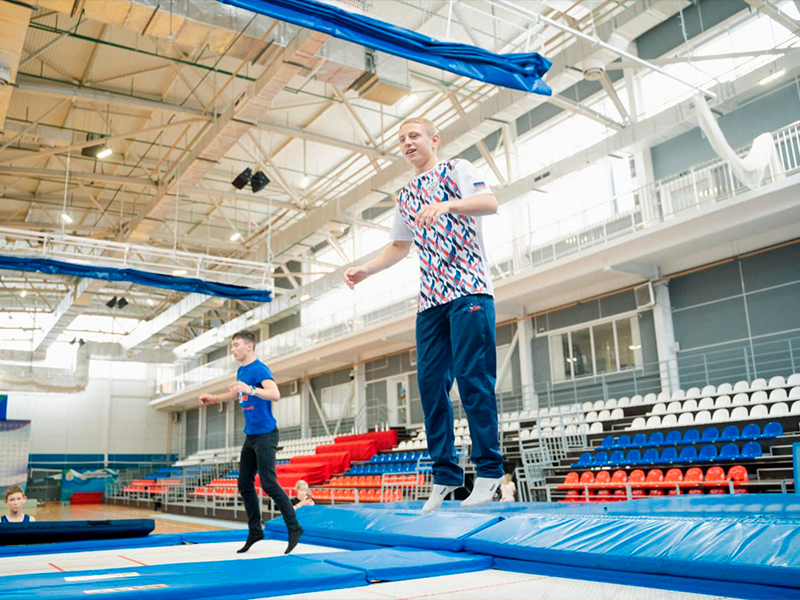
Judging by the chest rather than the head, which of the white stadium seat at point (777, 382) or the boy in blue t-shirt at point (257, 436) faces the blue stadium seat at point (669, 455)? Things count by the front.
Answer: the white stadium seat

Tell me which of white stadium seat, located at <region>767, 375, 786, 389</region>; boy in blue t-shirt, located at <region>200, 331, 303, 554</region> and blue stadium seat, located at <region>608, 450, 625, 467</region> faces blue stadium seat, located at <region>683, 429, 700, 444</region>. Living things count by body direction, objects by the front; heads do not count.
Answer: the white stadium seat

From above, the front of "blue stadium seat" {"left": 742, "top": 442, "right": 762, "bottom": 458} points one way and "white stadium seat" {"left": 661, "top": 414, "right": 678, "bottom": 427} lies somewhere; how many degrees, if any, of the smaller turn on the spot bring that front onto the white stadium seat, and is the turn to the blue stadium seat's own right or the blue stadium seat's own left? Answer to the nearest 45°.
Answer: approximately 90° to the blue stadium seat's own right

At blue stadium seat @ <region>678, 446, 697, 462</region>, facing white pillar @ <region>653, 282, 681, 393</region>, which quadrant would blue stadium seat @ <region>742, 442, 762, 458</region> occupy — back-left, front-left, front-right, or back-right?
back-right

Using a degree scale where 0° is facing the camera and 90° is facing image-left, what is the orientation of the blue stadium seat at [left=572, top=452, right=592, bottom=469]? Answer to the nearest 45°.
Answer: approximately 45°

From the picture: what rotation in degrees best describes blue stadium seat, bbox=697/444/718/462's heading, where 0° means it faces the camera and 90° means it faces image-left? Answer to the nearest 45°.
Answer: approximately 45°

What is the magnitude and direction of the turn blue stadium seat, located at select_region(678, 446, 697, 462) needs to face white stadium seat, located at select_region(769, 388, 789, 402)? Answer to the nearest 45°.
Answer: approximately 180°

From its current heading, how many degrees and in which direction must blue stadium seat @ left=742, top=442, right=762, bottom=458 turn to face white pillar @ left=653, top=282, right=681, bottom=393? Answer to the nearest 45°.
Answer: approximately 135° to its right

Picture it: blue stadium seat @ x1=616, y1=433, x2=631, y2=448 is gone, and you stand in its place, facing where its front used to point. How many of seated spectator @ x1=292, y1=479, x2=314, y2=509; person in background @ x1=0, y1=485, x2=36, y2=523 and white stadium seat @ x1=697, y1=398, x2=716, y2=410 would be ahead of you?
2
